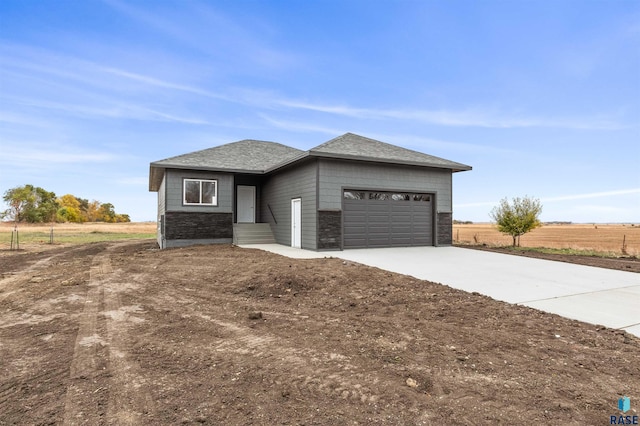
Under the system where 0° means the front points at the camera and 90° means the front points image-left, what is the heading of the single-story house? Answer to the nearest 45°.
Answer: approximately 315°

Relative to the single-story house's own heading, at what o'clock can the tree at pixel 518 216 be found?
The tree is roughly at 10 o'clock from the single-story house.
